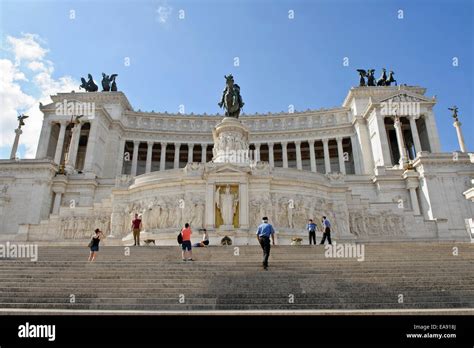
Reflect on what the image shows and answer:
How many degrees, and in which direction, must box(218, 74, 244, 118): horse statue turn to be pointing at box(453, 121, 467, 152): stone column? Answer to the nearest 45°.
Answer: approximately 90° to its left

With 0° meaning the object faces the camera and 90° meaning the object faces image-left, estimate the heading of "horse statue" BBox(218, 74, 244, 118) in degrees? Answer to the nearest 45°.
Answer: approximately 0°

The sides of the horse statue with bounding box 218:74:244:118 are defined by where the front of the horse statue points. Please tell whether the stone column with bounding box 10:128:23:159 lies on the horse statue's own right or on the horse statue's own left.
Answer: on the horse statue's own right

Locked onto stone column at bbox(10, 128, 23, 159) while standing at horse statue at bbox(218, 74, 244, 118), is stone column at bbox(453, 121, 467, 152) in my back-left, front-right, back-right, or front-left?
back-right
